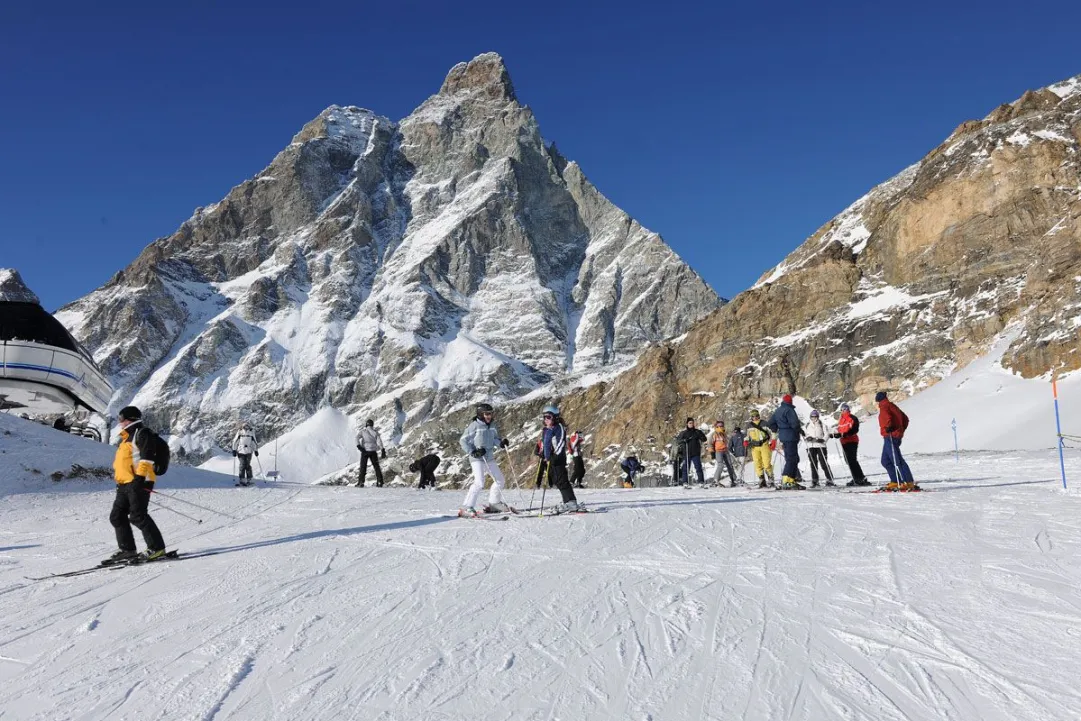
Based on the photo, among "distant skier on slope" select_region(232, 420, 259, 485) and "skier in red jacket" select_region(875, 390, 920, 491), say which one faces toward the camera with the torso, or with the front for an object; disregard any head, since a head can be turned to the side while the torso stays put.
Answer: the distant skier on slope

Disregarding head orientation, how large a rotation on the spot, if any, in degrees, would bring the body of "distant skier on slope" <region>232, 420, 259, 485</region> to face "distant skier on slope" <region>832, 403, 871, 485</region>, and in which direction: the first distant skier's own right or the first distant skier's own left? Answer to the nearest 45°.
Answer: approximately 45° to the first distant skier's own left

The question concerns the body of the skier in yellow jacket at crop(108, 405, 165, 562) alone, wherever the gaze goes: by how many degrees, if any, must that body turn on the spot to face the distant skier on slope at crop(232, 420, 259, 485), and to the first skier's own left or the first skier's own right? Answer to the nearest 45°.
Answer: approximately 90° to the first skier's own right

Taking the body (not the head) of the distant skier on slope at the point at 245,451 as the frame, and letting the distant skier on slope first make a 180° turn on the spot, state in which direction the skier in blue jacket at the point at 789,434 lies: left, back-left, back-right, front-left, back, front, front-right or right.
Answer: back-right

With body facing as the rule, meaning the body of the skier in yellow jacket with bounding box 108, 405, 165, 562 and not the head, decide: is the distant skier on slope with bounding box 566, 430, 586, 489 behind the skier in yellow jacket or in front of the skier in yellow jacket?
behind

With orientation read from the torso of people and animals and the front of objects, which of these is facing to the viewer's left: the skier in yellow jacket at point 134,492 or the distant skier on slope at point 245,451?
the skier in yellow jacket

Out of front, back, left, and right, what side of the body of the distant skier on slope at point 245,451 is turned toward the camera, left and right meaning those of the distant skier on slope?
front

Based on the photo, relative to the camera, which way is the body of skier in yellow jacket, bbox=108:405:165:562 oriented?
to the viewer's left
